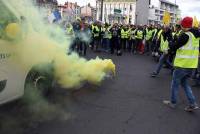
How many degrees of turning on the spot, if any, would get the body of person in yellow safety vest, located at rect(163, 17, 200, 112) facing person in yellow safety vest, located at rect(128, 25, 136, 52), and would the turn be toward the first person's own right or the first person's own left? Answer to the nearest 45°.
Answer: approximately 45° to the first person's own right

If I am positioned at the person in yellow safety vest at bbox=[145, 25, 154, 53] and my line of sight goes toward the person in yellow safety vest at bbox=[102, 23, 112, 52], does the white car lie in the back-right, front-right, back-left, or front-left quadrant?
front-left

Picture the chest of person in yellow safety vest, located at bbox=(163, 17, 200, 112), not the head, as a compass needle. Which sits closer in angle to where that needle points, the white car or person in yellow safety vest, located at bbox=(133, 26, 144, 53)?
the person in yellow safety vest

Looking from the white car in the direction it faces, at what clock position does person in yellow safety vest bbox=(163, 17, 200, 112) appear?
The person in yellow safety vest is roughly at 7 o'clock from the white car.

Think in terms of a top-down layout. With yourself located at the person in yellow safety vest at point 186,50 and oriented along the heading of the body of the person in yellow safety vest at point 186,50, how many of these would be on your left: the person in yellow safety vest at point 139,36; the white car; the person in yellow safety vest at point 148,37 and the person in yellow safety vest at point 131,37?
1

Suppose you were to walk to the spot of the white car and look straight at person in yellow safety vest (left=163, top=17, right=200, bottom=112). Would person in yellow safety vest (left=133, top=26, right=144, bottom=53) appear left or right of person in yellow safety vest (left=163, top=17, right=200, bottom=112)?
left

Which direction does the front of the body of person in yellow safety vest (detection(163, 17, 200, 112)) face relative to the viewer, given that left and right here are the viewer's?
facing away from the viewer and to the left of the viewer

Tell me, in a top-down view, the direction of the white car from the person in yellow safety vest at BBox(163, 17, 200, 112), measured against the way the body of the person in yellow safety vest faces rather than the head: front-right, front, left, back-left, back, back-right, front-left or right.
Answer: left

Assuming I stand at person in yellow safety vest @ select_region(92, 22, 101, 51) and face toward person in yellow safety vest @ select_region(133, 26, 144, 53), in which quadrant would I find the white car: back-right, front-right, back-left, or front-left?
back-right

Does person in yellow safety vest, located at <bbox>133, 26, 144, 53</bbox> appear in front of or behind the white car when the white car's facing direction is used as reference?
behind

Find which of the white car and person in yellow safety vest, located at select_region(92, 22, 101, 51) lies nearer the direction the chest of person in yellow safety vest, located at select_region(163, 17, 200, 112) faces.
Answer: the person in yellow safety vest

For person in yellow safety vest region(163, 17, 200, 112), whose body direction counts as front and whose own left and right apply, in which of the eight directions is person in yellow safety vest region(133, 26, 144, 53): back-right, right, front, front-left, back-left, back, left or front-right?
front-right
